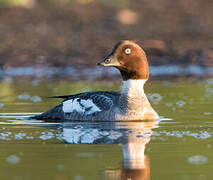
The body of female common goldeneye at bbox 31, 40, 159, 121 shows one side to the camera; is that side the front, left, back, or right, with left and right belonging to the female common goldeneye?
right
